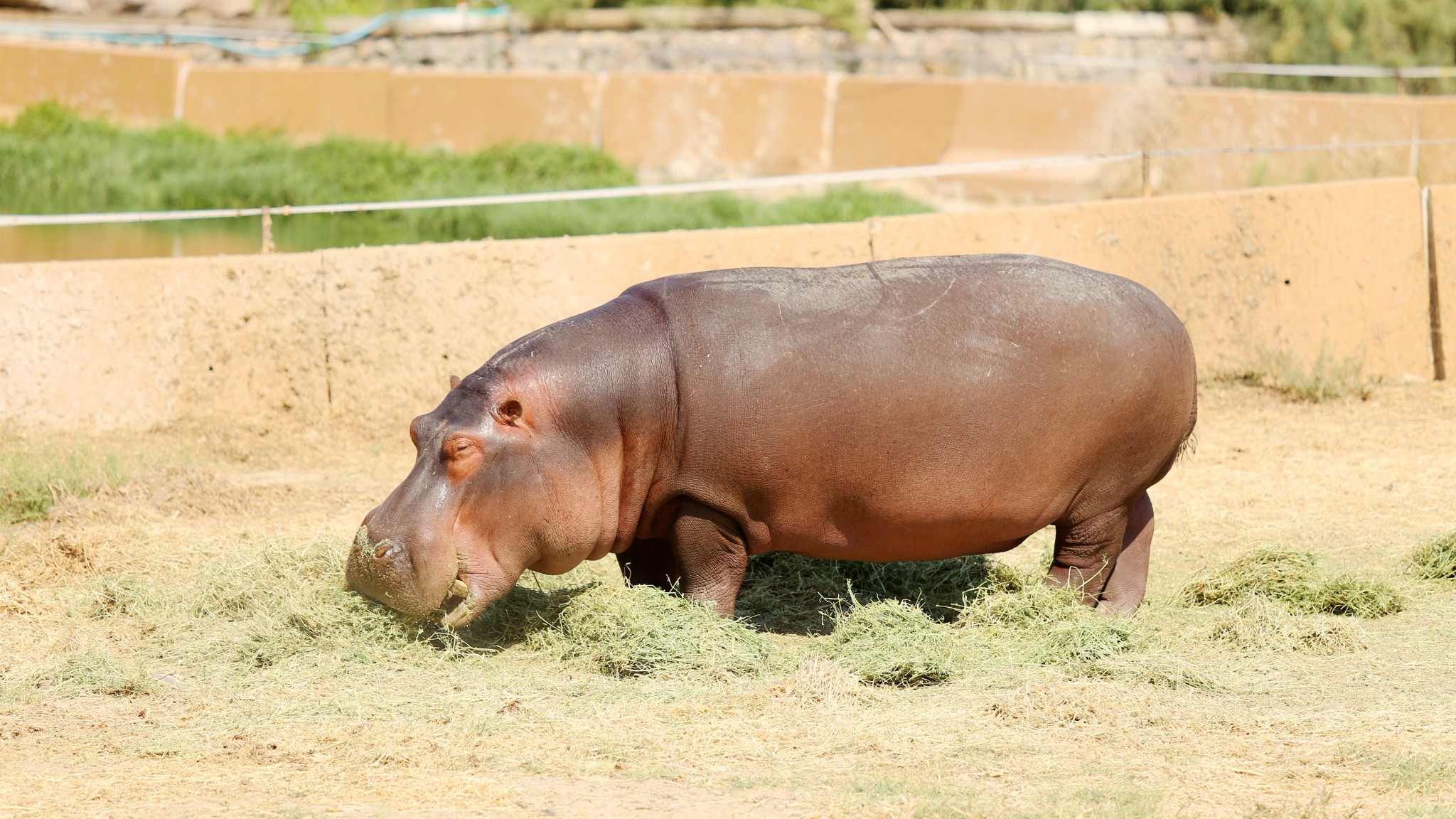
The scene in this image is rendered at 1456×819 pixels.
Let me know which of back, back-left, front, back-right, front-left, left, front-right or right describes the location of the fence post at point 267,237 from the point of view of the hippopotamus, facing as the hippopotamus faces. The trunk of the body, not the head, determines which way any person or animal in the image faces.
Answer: front-right

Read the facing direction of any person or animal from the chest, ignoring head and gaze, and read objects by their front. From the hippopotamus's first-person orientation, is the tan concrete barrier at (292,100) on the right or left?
on its right

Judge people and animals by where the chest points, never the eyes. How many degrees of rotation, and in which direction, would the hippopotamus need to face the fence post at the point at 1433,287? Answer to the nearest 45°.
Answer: approximately 135° to its right

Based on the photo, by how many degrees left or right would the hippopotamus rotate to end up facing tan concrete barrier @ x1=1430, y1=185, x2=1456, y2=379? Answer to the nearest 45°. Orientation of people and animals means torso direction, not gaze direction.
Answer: approximately 135° to its right

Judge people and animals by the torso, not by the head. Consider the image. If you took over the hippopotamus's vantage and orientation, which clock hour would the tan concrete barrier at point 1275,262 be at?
The tan concrete barrier is roughly at 4 o'clock from the hippopotamus.

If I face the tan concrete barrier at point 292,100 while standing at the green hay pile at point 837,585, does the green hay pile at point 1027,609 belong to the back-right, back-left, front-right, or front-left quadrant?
back-right

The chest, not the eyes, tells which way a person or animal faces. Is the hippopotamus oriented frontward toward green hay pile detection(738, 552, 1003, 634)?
no

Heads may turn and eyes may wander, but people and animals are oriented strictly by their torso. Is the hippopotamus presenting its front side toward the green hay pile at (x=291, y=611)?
yes

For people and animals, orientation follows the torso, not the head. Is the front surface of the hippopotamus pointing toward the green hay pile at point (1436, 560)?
no

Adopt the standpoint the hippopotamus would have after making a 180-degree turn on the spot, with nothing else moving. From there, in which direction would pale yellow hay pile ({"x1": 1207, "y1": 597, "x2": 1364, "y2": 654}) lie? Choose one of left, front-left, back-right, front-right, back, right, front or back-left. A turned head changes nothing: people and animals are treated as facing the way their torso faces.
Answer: front

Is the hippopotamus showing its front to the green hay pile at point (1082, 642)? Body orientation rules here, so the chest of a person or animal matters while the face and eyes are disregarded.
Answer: no

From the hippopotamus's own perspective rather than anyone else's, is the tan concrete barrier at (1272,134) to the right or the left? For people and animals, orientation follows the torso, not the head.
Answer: on its right

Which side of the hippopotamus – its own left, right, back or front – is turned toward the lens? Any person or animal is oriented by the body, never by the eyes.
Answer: left

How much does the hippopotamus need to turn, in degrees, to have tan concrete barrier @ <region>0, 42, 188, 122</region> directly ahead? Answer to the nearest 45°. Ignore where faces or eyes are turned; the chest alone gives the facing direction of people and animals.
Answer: approximately 45° to its right
